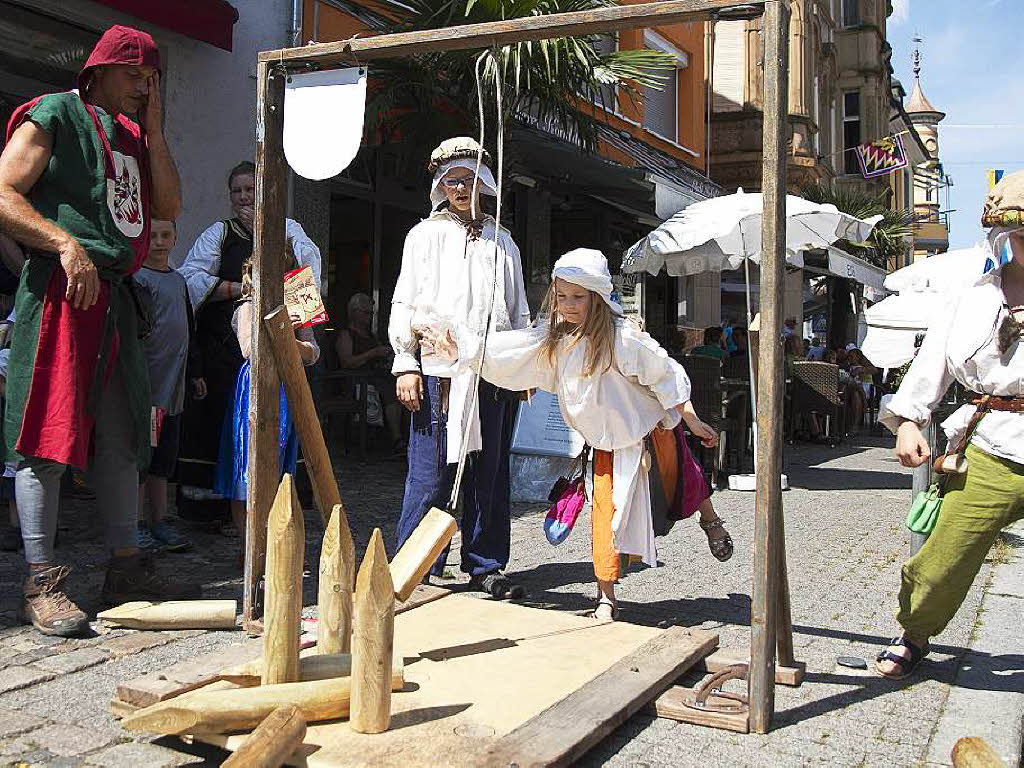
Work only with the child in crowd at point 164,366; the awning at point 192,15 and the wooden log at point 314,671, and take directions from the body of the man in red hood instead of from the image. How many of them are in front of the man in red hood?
1

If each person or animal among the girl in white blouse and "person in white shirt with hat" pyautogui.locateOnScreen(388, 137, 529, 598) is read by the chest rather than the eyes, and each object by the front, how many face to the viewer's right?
0

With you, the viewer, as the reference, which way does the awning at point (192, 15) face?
facing the viewer and to the right of the viewer

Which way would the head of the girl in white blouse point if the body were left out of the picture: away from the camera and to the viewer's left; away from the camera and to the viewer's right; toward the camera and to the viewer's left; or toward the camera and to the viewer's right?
toward the camera and to the viewer's left

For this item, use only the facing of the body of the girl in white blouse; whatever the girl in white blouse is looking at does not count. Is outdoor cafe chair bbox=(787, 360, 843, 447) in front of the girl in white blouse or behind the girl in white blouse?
behind

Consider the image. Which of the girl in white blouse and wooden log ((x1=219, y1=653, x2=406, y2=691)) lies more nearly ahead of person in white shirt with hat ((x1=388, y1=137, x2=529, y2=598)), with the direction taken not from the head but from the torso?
the wooden log

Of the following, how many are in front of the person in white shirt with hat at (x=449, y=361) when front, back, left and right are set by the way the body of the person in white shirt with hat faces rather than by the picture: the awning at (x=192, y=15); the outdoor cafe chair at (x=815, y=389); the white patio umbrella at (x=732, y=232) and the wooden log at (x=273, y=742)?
1

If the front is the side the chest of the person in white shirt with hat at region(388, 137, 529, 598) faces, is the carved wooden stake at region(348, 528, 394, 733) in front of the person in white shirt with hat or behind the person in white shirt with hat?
in front

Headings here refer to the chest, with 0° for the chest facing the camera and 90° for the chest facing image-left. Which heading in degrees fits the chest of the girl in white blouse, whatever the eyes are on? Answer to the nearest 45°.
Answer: approximately 45°

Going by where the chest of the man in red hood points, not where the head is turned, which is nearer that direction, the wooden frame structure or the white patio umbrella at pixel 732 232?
the wooden frame structure
